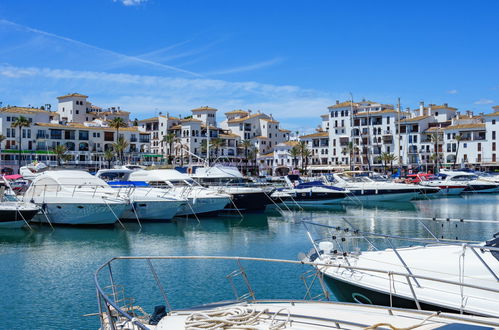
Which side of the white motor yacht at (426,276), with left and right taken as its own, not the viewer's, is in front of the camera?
left

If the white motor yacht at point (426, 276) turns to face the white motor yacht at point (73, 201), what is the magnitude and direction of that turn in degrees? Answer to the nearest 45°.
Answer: approximately 45° to its right

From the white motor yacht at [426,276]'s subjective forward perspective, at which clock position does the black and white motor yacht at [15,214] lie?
the black and white motor yacht at [15,214] is roughly at 1 o'clock from the white motor yacht at [426,276].

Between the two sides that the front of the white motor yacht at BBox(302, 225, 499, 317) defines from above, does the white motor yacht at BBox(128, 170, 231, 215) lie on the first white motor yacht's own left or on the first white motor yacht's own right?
on the first white motor yacht's own right

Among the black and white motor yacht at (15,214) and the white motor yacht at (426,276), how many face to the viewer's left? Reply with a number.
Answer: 1
